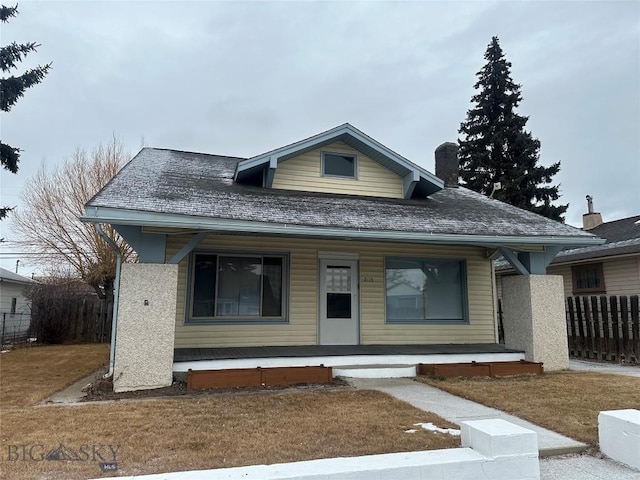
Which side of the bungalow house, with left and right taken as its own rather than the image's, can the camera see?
front

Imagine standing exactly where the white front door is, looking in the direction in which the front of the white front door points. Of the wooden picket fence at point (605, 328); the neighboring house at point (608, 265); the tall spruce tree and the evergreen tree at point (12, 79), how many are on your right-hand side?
1

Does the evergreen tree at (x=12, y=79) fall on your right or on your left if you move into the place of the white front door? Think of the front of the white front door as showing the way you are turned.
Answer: on your right

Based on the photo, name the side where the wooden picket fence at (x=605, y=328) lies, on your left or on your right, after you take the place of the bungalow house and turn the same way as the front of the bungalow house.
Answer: on your left

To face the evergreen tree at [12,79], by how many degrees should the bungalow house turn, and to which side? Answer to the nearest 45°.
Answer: approximately 90° to its right

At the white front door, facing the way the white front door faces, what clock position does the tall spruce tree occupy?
The tall spruce tree is roughly at 7 o'clock from the white front door.

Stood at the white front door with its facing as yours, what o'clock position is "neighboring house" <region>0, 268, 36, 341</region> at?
The neighboring house is roughly at 4 o'clock from the white front door.

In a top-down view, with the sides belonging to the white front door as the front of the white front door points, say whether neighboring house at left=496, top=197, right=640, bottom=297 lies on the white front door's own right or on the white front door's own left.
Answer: on the white front door's own left

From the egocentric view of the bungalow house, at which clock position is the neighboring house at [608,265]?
The neighboring house is roughly at 8 o'clock from the bungalow house.

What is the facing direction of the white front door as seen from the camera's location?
facing the viewer

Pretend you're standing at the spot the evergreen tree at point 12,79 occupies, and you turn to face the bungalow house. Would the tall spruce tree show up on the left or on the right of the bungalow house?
left

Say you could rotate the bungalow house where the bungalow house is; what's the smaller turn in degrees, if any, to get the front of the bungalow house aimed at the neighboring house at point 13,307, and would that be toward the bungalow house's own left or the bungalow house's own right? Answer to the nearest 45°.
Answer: approximately 135° to the bungalow house's own right
